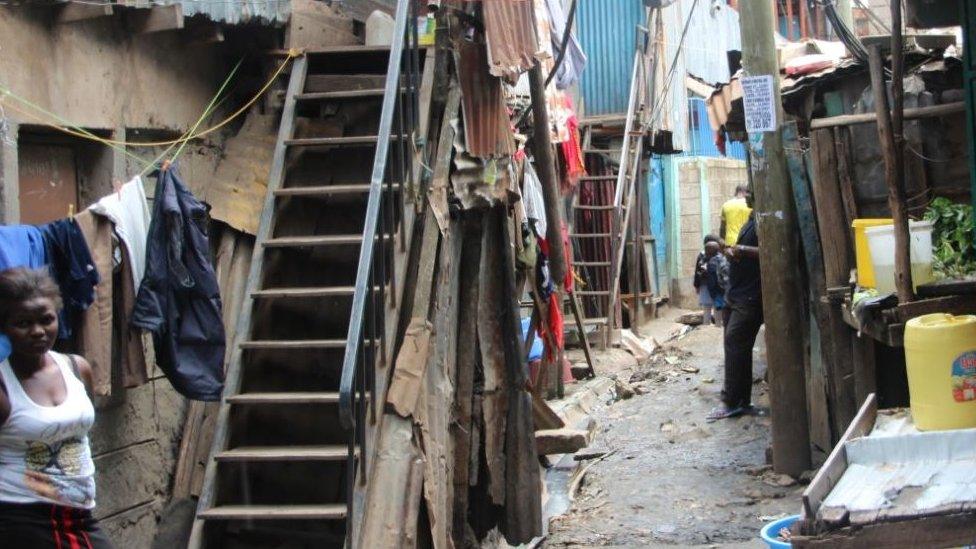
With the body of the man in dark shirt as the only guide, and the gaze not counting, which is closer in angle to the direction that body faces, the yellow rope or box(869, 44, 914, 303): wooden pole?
the yellow rope

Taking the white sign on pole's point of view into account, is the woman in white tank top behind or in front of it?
in front

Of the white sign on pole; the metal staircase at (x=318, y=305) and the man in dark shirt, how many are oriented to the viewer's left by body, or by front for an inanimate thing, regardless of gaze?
1

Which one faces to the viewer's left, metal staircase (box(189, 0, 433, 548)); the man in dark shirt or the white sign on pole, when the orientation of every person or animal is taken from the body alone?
the man in dark shirt

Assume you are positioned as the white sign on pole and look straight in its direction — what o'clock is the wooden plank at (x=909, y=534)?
The wooden plank is roughly at 12 o'clock from the white sign on pole.

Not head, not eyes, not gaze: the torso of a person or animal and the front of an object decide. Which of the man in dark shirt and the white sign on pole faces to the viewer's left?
the man in dark shirt

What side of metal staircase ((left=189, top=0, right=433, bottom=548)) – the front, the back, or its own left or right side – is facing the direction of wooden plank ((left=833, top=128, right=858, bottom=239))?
left

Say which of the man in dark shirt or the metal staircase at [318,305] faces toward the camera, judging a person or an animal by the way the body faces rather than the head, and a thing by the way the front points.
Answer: the metal staircase

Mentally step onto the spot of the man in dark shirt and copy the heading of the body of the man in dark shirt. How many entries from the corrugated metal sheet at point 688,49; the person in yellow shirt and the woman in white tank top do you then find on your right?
2

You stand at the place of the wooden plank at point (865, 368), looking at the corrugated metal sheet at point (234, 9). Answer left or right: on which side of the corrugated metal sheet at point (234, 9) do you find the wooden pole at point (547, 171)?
right

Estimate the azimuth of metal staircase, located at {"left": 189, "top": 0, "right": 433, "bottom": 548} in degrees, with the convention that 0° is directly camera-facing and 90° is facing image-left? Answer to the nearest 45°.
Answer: approximately 0°

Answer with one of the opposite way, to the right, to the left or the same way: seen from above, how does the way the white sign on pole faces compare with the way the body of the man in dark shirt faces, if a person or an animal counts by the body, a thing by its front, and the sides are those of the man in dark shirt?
to the left

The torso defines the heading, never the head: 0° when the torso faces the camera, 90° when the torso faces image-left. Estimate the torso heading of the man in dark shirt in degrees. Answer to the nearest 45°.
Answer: approximately 90°

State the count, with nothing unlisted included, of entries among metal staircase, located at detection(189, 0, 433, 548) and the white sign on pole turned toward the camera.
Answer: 2

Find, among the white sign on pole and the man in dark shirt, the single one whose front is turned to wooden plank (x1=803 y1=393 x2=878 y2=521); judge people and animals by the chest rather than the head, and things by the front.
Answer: the white sign on pole

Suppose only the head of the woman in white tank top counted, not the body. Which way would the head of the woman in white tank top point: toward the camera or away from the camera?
toward the camera

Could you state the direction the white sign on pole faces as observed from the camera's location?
facing the viewer

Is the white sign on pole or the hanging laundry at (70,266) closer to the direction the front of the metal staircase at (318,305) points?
the hanging laundry
